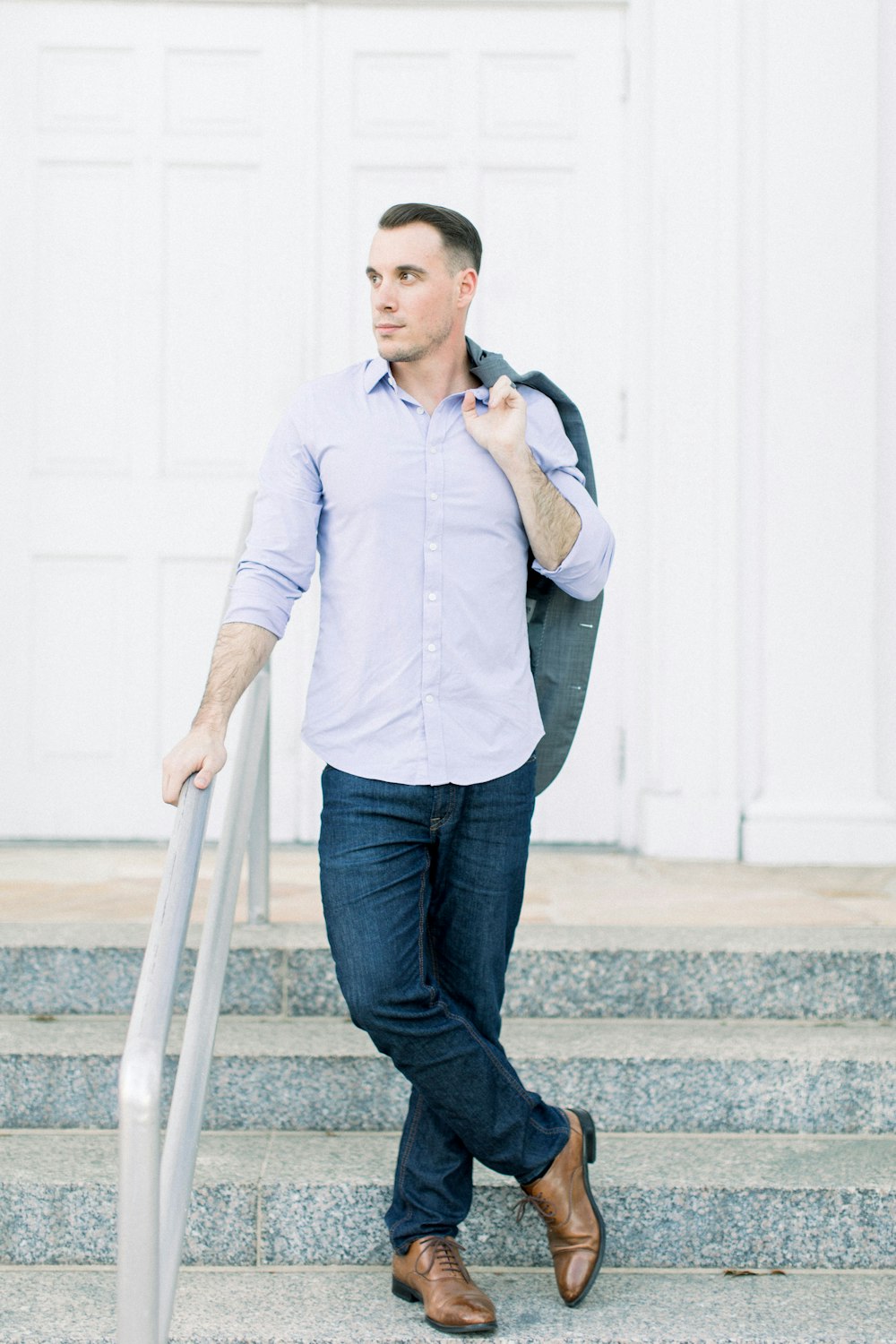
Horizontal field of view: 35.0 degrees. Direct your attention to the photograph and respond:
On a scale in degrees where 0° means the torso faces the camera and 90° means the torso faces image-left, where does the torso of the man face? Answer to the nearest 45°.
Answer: approximately 0°

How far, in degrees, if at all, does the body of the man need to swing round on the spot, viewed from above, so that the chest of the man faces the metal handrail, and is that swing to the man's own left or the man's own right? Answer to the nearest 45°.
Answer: approximately 45° to the man's own right

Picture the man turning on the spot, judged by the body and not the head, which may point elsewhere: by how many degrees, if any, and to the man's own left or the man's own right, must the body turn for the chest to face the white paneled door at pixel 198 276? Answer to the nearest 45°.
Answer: approximately 180°

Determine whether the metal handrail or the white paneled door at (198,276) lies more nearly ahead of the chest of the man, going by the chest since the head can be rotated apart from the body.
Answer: the metal handrail
